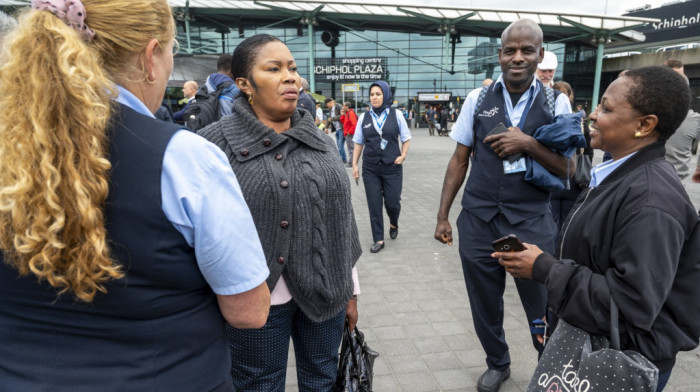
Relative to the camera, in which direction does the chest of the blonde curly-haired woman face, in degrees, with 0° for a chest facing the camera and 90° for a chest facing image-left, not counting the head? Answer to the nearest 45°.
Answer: approximately 225°

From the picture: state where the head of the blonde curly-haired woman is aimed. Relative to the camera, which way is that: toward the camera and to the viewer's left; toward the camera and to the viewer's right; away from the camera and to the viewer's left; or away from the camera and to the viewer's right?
away from the camera and to the viewer's right

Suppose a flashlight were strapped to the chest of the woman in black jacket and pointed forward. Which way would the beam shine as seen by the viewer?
to the viewer's left

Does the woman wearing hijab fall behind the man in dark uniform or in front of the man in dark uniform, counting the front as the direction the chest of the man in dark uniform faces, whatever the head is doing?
behind

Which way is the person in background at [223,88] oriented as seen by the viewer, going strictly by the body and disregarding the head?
away from the camera

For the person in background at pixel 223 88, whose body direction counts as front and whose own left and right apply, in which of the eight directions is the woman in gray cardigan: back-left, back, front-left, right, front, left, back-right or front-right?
back

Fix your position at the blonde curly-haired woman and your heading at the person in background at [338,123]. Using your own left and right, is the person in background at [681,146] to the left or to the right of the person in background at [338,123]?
right

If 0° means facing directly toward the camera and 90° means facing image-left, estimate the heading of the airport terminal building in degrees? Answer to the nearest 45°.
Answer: approximately 0°

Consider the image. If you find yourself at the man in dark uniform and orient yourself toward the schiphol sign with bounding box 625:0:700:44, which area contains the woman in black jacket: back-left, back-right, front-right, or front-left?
back-right
